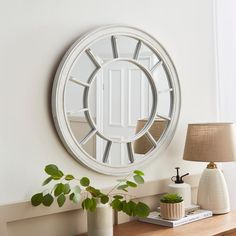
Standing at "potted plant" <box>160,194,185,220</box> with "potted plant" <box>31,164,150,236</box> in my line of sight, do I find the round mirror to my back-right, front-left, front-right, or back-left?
front-right

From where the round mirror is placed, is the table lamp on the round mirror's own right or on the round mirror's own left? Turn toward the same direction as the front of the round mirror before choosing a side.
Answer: on the round mirror's own left

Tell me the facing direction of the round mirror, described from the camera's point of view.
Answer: facing the viewer and to the right of the viewer
